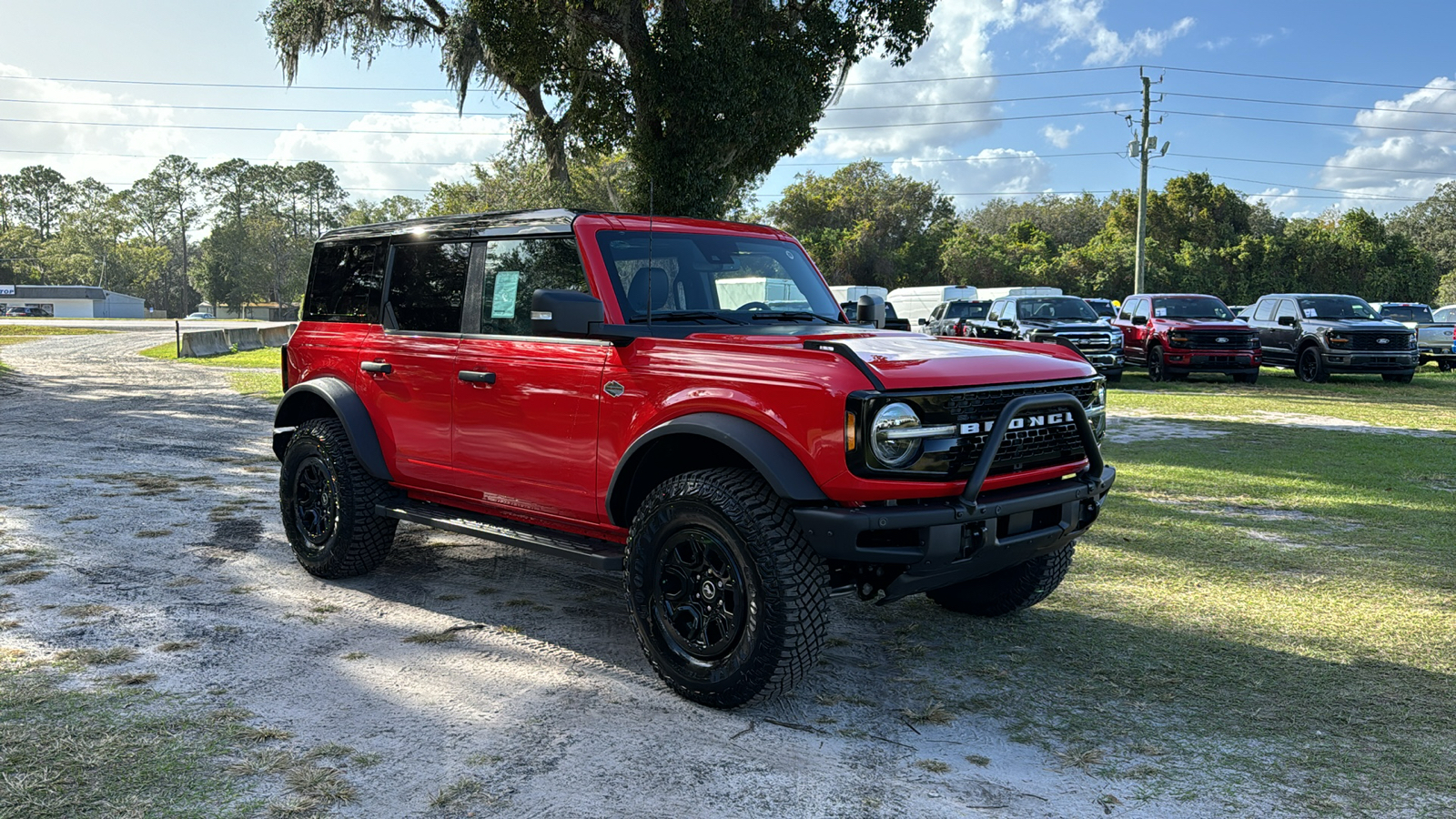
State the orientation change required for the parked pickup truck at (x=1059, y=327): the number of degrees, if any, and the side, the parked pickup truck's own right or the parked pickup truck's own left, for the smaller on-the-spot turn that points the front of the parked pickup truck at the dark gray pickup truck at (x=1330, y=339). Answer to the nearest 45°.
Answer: approximately 45° to the parked pickup truck's own left

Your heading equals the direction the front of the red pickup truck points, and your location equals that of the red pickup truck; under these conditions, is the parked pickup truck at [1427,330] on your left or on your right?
on your left

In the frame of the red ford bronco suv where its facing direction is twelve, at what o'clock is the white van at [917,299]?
The white van is roughly at 8 o'clock from the red ford bronco suv.

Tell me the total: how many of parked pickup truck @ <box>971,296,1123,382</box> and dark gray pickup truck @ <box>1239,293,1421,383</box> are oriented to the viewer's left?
0

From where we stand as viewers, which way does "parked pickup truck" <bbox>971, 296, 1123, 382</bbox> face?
facing the viewer and to the right of the viewer

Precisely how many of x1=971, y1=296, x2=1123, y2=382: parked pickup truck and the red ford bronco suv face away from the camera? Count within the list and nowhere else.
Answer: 0

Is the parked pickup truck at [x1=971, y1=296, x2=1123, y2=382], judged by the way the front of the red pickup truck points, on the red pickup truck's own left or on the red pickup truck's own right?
on the red pickup truck's own right
